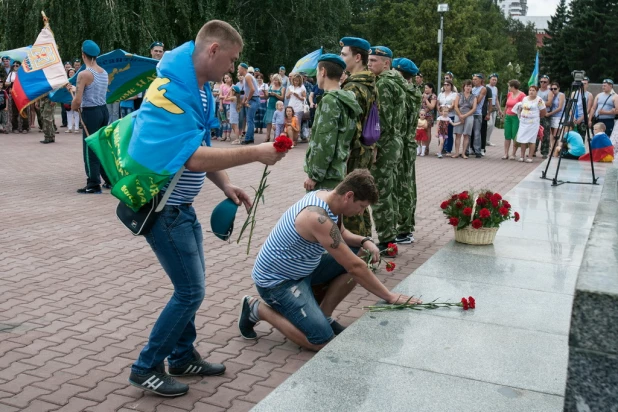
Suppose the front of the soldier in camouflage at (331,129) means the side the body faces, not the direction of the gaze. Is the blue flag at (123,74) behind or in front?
in front

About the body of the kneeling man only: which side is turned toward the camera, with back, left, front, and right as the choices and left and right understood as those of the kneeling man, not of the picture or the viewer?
right

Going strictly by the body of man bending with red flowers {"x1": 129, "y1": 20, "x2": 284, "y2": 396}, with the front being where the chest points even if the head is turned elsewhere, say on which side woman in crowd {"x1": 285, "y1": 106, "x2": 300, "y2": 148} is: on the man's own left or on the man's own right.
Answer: on the man's own left

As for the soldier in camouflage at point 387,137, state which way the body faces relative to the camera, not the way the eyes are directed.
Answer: to the viewer's left

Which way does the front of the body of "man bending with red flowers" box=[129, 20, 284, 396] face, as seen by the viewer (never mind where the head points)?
to the viewer's right

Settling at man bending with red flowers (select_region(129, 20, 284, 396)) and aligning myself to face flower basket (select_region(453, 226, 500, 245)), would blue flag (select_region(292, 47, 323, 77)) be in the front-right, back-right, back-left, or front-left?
front-left

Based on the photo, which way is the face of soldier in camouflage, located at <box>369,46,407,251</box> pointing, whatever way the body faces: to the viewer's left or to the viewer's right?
to the viewer's left

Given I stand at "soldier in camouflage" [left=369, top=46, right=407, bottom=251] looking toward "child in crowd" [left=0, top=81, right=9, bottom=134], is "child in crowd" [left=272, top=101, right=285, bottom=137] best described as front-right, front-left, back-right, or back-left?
front-right

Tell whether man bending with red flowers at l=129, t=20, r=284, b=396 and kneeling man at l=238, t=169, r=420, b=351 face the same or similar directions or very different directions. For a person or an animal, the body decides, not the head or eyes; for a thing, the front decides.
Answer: same or similar directions

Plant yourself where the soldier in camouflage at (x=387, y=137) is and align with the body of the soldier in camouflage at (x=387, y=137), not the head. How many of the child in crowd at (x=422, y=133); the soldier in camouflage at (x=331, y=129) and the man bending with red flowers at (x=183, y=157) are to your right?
1

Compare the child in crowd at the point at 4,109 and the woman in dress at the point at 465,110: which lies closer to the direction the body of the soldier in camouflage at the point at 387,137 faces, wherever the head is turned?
the child in crowd

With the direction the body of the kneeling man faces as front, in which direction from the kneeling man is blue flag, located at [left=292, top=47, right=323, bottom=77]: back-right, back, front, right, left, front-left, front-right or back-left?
left
